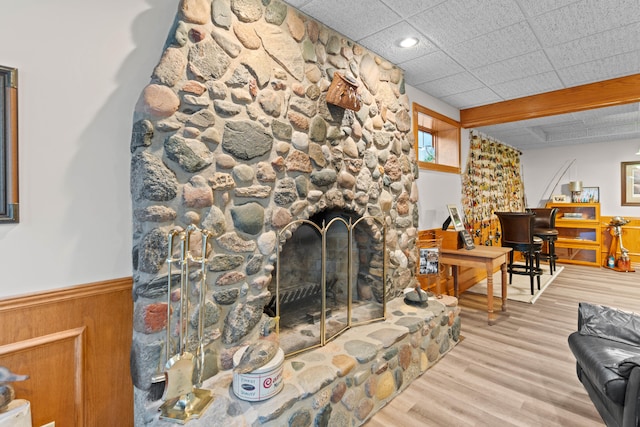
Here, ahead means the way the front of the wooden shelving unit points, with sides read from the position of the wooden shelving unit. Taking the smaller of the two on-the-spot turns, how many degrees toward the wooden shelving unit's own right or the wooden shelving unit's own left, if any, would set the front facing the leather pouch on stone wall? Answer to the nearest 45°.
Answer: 0° — it already faces it

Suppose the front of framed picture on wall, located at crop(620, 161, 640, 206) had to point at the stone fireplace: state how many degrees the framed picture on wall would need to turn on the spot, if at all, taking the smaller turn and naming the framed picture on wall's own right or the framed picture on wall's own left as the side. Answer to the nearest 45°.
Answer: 0° — it already faces it

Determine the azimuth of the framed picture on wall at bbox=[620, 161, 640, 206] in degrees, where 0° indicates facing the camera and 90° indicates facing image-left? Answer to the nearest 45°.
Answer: approximately 0°

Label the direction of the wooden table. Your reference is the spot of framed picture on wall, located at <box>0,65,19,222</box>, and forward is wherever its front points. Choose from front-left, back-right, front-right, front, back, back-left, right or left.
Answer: front-left

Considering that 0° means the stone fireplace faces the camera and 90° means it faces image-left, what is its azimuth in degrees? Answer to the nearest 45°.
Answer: approximately 315°

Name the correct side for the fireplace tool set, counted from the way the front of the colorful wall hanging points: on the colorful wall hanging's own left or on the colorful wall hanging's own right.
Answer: on the colorful wall hanging's own right

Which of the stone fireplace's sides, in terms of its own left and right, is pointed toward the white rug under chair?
left

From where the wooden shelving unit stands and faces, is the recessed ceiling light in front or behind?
in front

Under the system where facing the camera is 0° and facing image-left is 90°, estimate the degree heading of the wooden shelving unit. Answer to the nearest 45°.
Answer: approximately 0°

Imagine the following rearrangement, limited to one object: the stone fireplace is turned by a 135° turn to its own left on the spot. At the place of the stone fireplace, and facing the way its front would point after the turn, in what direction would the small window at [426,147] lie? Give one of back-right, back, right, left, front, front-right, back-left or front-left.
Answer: front-right

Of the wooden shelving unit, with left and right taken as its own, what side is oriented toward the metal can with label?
front

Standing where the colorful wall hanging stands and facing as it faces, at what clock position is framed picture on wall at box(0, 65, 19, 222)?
The framed picture on wall is roughly at 2 o'clock from the colorful wall hanging.

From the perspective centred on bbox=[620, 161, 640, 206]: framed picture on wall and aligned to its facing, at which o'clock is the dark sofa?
The dark sofa is roughly at 12 o'clock from the framed picture on wall.

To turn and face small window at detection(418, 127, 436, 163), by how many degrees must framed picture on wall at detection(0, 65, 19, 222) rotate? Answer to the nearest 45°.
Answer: approximately 45° to its left
